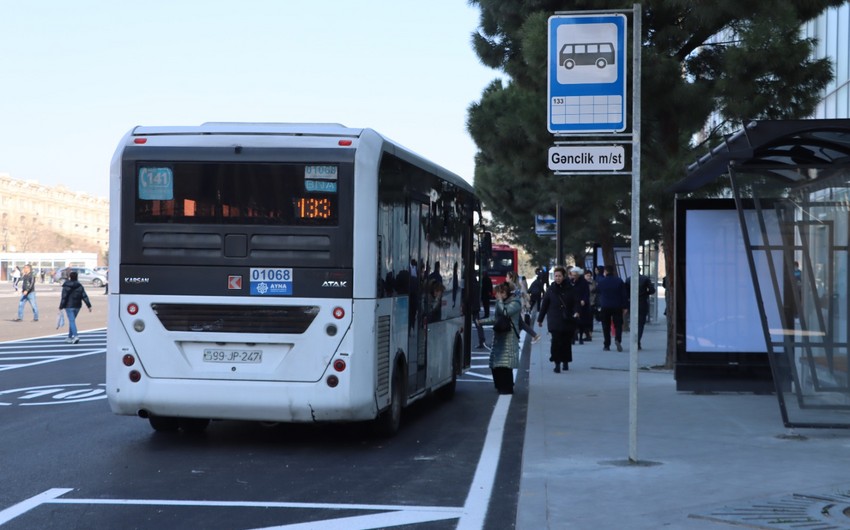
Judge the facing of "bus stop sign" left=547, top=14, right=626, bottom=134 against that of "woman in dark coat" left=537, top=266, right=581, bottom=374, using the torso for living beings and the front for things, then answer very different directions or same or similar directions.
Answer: same or similar directions

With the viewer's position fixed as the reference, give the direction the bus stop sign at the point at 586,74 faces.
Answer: facing the viewer

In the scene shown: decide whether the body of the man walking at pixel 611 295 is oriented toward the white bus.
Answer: no

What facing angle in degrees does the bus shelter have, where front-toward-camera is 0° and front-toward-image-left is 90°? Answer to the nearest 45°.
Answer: approximately 90°

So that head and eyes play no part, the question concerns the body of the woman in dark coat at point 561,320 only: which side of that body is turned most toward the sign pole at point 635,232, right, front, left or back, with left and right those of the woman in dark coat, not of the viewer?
front

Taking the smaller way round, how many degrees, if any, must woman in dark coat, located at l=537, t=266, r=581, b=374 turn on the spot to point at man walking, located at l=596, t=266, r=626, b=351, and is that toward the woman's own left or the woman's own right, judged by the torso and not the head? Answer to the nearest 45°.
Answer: approximately 180°

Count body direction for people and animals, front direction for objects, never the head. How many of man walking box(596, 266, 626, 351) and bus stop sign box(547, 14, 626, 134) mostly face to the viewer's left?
0

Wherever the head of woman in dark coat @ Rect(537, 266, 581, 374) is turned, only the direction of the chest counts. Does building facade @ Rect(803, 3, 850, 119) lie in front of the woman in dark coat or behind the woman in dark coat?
behind

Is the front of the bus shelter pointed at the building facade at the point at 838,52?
no

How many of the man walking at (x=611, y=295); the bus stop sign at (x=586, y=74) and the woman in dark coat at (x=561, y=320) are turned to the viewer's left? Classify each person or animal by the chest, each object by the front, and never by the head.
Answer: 0
